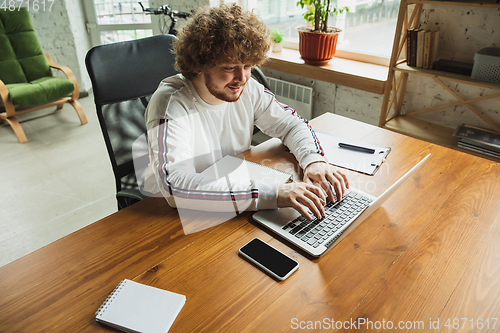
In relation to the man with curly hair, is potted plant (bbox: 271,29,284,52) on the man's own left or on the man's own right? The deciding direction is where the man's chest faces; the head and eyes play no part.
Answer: on the man's own left

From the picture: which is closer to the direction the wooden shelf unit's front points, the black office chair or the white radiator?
the black office chair

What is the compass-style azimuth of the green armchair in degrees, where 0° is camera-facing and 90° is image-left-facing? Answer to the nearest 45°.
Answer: approximately 315°

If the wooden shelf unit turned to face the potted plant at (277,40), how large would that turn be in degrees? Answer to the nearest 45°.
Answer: approximately 90° to its right

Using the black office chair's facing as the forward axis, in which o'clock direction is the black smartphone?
The black smartphone is roughly at 1 o'clock from the black office chair.

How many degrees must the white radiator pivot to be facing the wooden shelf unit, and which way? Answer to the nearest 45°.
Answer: approximately 90° to its left

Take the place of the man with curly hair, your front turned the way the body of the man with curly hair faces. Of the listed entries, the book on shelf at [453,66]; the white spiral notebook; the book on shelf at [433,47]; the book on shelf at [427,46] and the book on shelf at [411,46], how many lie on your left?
4

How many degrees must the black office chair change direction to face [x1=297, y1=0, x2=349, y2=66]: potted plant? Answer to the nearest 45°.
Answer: approximately 90° to its left
